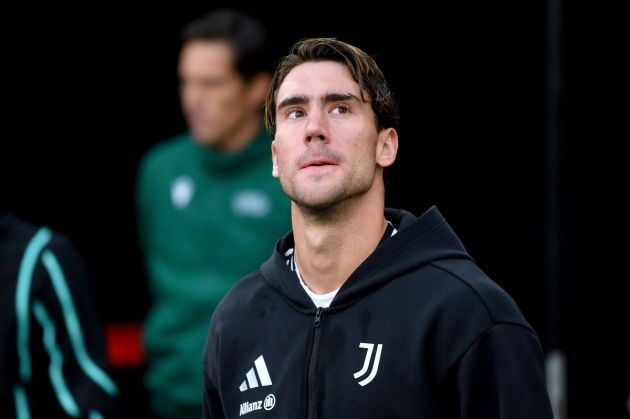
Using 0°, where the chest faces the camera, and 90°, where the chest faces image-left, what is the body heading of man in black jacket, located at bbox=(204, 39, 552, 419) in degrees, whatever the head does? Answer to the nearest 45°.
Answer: approximately 45°

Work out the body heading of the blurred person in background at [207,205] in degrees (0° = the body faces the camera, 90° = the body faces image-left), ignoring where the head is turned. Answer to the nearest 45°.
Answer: approximately 45°

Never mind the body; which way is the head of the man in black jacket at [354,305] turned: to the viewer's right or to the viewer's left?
to the viewer's left

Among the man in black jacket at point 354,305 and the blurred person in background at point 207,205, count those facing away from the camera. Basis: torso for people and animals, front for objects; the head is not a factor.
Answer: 0
